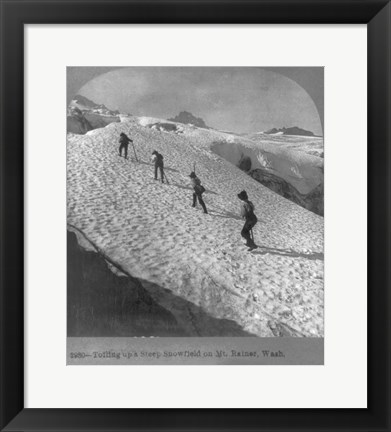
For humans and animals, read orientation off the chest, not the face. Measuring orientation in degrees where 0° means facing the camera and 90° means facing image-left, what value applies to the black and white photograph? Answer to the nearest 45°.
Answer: approximately 0°
